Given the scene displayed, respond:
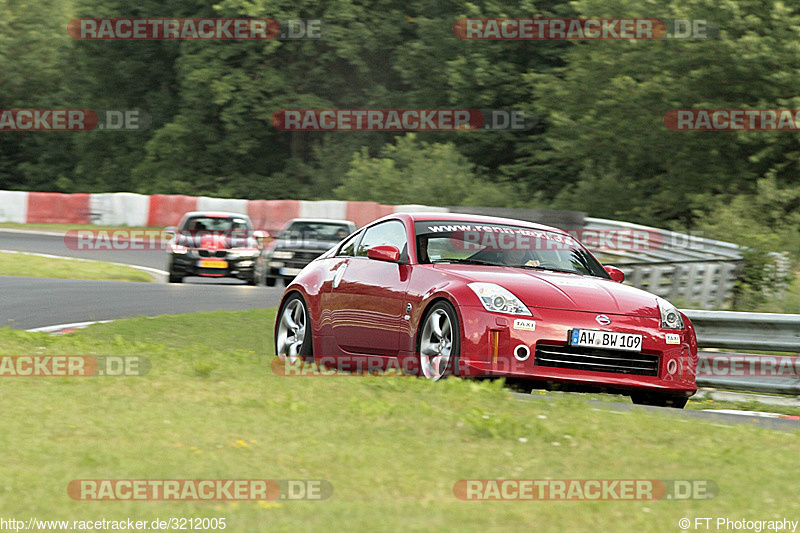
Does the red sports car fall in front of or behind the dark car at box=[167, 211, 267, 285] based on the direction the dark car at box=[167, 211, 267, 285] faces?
in front

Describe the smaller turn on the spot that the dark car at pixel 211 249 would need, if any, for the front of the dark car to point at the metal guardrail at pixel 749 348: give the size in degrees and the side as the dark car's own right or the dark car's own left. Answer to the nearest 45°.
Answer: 0° — it already faces it

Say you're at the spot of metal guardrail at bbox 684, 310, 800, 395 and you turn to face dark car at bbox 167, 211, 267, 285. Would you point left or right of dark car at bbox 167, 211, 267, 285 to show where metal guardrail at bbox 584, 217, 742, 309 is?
right

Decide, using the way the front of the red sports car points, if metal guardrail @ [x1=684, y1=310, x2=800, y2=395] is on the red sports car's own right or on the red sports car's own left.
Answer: on the red sports car's own left

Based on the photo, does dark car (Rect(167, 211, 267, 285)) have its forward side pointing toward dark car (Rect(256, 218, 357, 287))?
no

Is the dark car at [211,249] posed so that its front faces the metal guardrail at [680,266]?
no

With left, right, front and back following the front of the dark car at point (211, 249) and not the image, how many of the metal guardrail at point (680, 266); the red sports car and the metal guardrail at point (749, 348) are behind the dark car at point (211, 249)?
0

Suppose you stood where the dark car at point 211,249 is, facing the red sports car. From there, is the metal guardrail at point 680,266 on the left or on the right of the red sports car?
left

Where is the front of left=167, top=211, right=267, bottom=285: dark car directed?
toward the camera

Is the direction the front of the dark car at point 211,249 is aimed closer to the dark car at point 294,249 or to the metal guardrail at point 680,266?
the metal guardrail

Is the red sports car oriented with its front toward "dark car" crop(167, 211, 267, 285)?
no

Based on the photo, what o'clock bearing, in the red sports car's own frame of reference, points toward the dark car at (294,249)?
The dark car is roughly at 7 o'clock from the red sports car.

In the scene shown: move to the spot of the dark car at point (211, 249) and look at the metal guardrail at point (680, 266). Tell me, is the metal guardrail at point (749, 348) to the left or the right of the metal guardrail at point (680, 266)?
right

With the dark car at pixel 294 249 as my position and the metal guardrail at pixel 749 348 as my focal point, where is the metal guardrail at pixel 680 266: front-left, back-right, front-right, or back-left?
front-left

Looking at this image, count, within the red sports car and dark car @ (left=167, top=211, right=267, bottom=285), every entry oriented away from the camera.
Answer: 0

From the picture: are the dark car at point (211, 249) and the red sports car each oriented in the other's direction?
no
